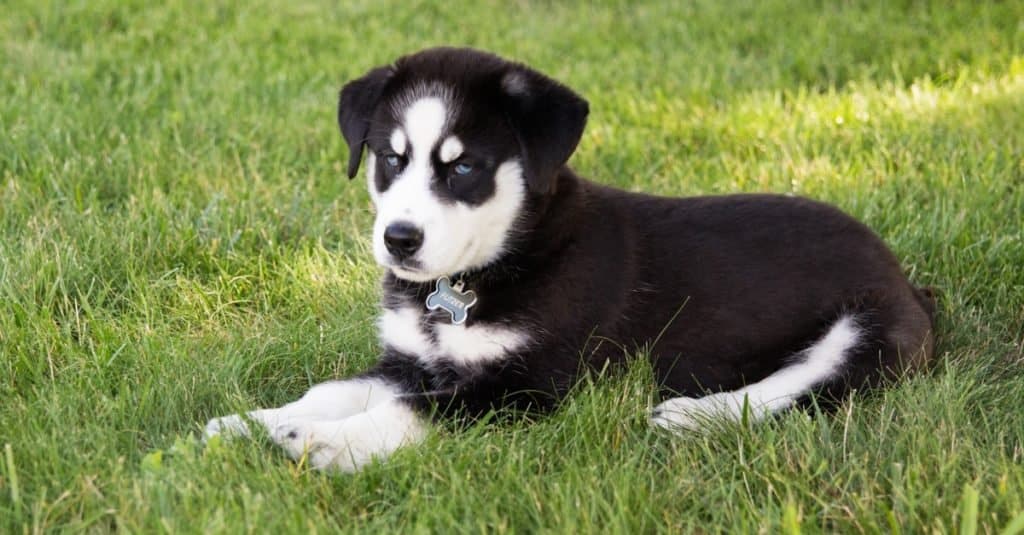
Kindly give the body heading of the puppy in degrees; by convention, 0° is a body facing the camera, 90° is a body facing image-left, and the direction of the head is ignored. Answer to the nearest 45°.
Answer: approximately 45°
